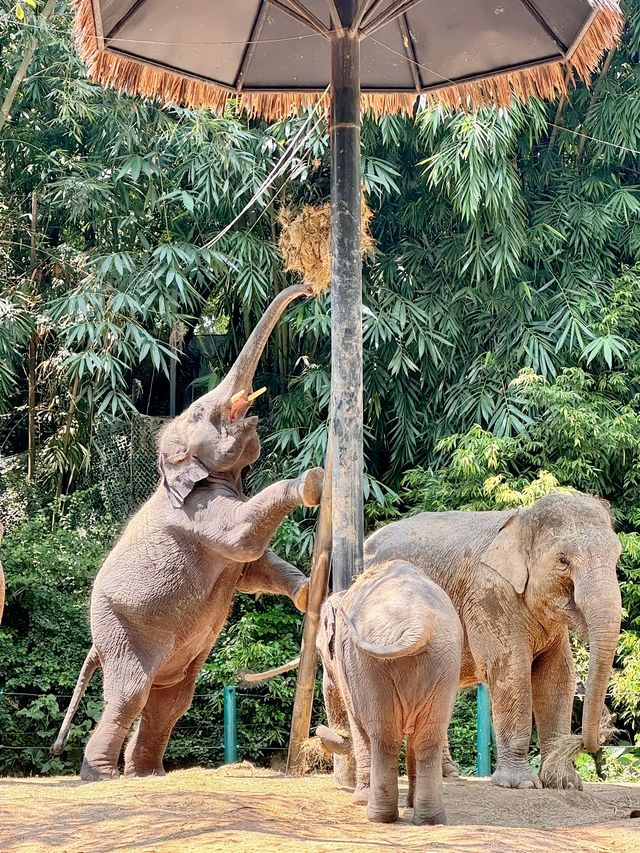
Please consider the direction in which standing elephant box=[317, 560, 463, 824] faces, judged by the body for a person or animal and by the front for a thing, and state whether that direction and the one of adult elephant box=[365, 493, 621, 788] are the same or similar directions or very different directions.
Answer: very different directions

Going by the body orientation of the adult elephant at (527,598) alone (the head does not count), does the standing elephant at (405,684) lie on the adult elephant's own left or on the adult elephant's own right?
on the adult elephant's own right

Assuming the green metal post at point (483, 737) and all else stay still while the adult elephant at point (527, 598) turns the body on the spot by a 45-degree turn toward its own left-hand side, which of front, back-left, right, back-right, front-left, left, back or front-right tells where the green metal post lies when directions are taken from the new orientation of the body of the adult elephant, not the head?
left

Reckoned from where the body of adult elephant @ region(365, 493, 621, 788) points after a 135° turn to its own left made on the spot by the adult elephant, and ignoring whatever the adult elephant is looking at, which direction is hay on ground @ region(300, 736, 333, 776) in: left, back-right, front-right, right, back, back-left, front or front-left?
front-left

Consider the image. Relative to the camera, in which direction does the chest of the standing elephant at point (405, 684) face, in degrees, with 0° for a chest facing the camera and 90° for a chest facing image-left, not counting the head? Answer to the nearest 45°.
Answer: approximately 135°
